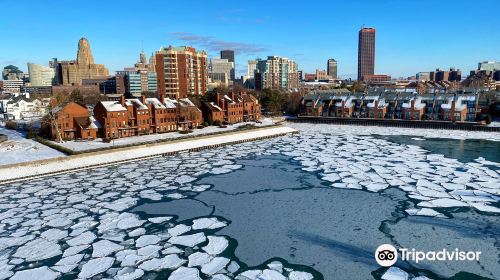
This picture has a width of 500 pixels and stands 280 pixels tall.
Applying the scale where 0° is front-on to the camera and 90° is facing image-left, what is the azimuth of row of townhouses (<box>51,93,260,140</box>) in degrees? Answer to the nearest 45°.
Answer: approximately 315°

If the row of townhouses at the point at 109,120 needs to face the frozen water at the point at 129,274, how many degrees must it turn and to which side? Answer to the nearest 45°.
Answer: approximately 45° to its right

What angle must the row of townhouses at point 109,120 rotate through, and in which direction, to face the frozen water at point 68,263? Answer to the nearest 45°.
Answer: approximately 45° to its right

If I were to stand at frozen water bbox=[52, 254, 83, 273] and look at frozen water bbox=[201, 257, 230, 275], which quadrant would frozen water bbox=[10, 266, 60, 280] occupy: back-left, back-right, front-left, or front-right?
back-right

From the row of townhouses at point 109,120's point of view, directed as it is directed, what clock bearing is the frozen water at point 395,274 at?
The frozen water is roughly at 1 o'clock from the row of townhouses.

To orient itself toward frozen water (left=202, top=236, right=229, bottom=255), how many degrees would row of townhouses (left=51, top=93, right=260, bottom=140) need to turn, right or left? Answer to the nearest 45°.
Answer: approximately 45° to its right

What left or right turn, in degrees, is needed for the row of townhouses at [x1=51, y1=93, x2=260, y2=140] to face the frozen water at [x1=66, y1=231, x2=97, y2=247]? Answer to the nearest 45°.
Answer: approximately 45° to its right
